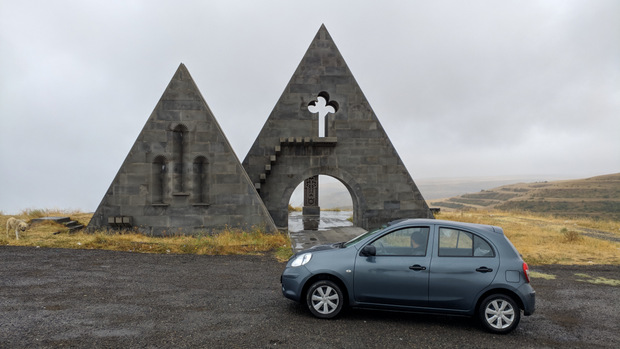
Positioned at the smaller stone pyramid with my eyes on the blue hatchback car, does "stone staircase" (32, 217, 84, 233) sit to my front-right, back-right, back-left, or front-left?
back-right

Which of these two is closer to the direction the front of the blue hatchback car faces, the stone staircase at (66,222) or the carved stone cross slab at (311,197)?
the stone staircase

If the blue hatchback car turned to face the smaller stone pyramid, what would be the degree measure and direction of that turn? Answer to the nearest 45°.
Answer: approximately 45° to its right

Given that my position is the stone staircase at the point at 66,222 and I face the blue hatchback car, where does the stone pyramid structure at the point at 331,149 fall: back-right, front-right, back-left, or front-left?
front-left

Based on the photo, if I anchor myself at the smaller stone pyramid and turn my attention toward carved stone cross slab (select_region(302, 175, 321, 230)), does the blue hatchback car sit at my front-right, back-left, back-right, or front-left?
back-right

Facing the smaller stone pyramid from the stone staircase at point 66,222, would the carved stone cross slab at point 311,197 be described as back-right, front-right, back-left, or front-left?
front-left

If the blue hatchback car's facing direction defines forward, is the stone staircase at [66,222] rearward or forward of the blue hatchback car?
forward

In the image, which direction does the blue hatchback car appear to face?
to the viewer's left

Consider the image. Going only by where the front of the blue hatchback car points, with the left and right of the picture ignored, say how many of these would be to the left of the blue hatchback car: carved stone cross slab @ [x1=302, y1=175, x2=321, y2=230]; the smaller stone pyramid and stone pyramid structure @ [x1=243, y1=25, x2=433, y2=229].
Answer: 0

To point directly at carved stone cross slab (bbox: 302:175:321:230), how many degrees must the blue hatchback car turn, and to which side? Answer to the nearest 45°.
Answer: approximately 90° to its right

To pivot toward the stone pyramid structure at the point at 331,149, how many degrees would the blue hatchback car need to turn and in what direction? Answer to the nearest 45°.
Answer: approximately 90° to its right
